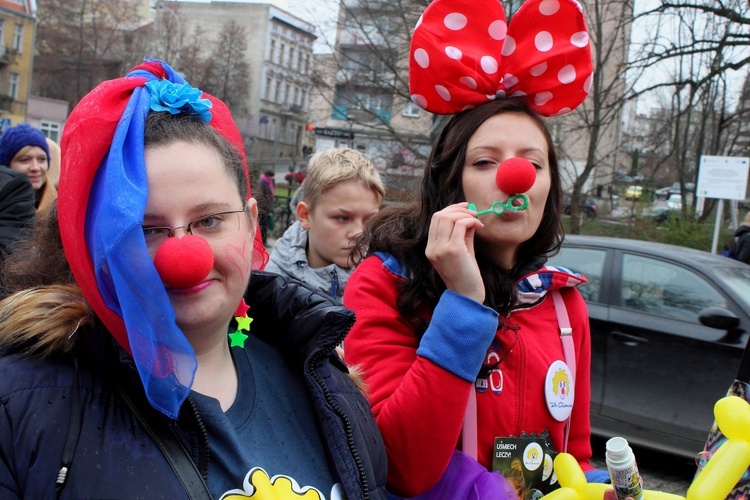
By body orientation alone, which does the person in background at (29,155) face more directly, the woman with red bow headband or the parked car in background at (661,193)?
the woman with red bow headband

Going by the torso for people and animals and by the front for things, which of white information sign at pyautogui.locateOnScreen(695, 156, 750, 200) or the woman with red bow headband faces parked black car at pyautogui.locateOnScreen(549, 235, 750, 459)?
the white information sign

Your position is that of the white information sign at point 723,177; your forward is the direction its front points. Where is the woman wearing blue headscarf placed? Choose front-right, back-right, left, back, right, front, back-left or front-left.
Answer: front

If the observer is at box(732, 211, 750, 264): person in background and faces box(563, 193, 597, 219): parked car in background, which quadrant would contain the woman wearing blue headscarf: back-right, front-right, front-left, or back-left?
back-left

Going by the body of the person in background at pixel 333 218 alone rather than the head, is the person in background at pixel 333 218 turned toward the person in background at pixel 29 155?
no

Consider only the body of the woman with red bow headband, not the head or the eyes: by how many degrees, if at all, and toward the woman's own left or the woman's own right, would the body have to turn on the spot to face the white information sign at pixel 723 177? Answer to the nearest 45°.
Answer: approximately 135° to the woman's own left

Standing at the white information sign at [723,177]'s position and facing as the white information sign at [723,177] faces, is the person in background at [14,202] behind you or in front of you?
in front

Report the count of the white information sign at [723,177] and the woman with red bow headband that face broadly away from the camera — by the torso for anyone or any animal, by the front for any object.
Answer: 0

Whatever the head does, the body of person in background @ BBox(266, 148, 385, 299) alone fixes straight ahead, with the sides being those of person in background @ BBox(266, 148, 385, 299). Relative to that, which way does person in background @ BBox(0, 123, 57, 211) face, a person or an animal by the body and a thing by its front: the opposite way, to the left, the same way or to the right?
the same way

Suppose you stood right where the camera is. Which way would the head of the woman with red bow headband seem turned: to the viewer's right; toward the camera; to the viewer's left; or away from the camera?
toward the camera

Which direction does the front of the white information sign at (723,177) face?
toward the camera

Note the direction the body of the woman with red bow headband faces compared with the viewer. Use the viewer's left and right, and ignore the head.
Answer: facing the viewer and to the right of the viewer

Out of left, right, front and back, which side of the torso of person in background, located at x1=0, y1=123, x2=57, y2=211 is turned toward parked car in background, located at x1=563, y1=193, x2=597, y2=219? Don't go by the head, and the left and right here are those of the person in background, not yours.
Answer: left

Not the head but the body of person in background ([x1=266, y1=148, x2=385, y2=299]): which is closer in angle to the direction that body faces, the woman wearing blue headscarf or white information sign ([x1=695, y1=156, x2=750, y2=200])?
the woman wearing blue headscarf

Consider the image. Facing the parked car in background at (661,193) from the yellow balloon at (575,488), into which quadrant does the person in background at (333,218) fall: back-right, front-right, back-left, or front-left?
front-left
